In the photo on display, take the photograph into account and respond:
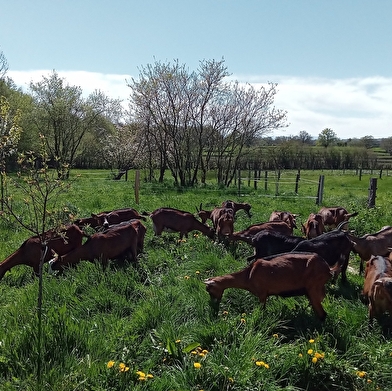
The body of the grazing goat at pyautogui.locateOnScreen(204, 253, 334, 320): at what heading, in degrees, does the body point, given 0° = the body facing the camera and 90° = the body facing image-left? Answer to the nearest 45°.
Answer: approximately 90°

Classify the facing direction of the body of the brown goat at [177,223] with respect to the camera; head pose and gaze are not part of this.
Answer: to the viewer's right

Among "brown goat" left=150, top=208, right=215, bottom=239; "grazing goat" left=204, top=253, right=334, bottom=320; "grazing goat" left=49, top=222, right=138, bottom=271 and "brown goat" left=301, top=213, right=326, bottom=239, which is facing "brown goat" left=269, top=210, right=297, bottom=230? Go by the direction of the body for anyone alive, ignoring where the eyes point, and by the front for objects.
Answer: "brown goat" left=150, top=208, right=215, bottom=239

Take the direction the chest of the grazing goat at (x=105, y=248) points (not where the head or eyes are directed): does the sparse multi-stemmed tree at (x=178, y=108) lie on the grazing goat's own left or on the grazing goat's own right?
on the grazing goat's own right

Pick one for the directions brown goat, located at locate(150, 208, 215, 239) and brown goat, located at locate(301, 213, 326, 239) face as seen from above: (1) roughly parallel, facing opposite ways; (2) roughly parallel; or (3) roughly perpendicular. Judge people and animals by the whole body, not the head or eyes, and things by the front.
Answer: roughly perpendicular

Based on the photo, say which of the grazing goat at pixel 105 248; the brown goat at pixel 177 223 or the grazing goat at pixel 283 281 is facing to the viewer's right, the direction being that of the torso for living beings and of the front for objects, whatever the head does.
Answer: the brown goat

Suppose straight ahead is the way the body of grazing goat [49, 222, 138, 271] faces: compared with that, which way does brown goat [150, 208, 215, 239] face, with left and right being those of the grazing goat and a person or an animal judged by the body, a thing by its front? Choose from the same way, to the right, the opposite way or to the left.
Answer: the opposite way

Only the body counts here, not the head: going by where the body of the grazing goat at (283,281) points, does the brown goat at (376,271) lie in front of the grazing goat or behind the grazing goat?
behind

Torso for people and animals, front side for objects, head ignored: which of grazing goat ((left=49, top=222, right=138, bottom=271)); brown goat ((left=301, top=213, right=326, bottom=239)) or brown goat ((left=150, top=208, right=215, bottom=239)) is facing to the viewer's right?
brown goat ((left=150, top=208, right=215, bottom=239))
